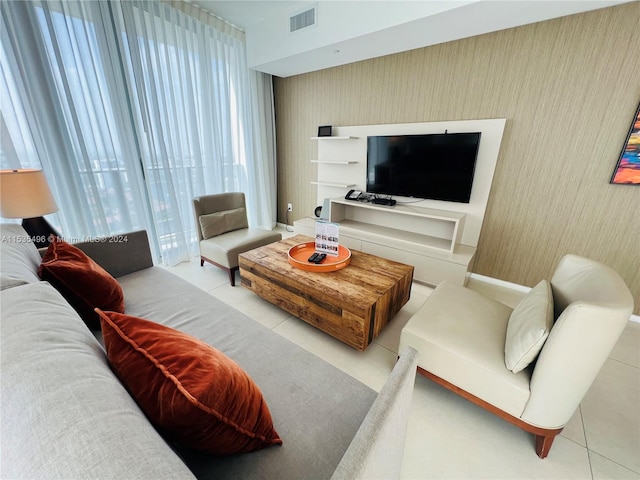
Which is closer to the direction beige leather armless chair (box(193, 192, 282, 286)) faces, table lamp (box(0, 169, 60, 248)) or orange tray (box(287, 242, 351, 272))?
the orange tray

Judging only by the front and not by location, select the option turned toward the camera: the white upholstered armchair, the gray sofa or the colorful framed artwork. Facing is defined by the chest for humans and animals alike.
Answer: the colorful framed artwork

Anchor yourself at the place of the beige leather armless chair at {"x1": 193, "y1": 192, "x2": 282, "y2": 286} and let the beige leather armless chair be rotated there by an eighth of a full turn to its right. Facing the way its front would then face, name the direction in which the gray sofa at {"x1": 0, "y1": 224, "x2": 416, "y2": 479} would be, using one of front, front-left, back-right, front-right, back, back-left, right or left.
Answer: front

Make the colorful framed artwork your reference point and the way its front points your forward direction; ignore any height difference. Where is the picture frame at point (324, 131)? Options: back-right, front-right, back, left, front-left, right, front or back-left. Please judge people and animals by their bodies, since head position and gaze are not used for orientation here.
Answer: right

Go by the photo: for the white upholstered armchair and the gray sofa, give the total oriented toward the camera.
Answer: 0

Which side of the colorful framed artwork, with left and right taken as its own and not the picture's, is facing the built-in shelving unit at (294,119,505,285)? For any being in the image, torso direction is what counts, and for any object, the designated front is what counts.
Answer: right

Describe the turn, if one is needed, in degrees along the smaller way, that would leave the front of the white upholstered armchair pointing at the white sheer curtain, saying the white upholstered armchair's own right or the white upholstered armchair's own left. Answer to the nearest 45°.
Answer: approximately 45° to the white upholstered armchair's own left
